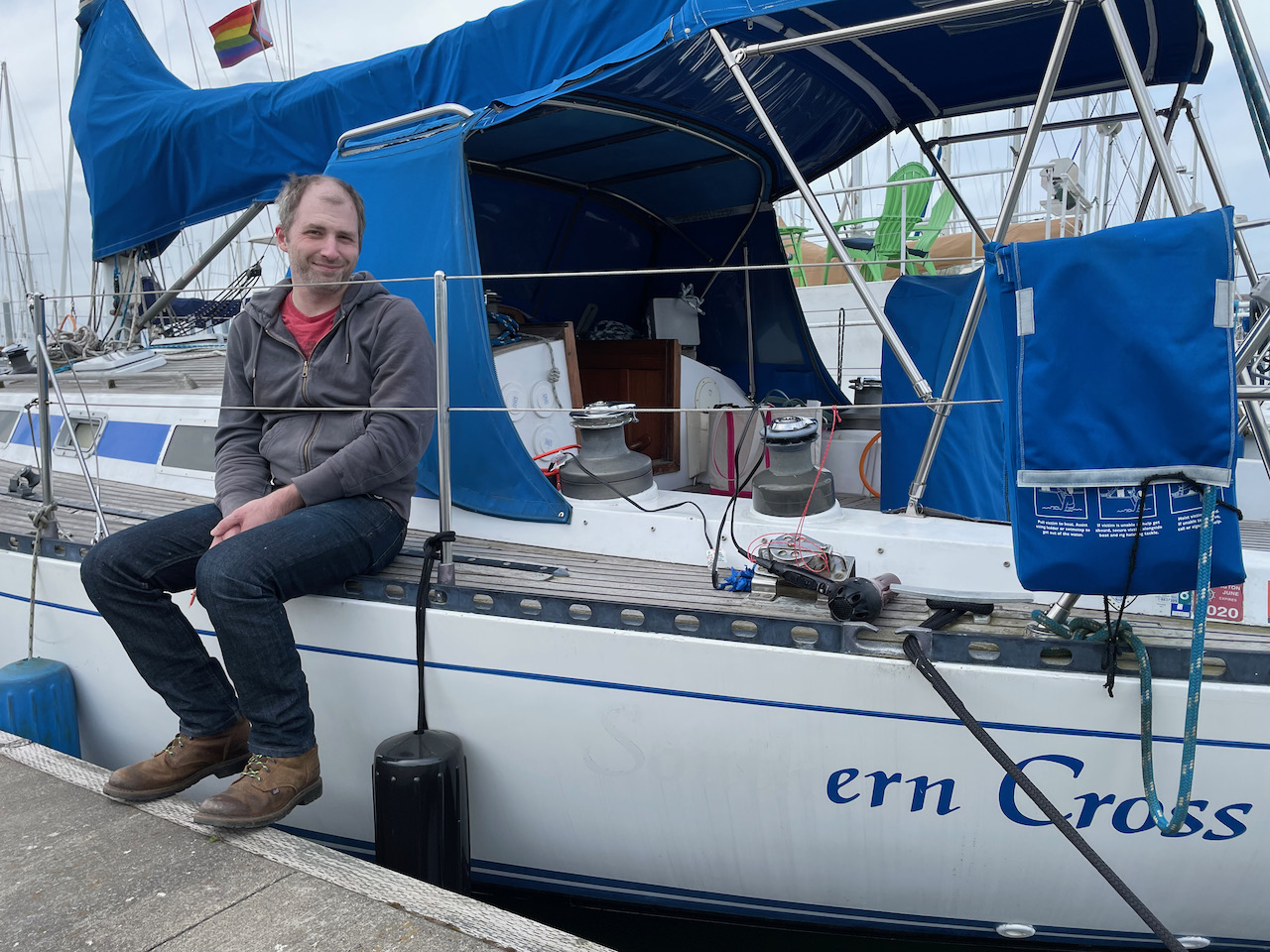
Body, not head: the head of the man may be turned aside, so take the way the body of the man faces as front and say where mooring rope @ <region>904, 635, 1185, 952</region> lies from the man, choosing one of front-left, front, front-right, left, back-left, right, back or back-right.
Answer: left

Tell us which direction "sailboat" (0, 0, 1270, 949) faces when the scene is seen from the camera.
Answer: facing away from the viewer and to the left of the viewer

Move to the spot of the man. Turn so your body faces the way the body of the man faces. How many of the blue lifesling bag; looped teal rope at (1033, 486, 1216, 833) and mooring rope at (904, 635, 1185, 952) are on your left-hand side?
3

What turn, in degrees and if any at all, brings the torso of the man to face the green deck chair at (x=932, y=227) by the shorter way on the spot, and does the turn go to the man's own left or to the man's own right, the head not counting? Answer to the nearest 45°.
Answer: approximately 180°

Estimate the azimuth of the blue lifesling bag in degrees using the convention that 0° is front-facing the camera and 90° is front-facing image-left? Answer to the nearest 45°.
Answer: approximately 0°

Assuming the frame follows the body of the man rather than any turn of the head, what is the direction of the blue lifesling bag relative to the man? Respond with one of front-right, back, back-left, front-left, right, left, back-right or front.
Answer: left

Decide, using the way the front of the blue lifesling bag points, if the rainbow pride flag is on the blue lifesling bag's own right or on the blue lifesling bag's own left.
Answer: on the blue lifesling bag's own right

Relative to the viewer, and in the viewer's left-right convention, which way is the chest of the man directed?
facing the viewer and to the left of the viewer

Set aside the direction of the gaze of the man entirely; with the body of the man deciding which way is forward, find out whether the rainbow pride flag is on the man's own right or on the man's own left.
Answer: on the man's own right
